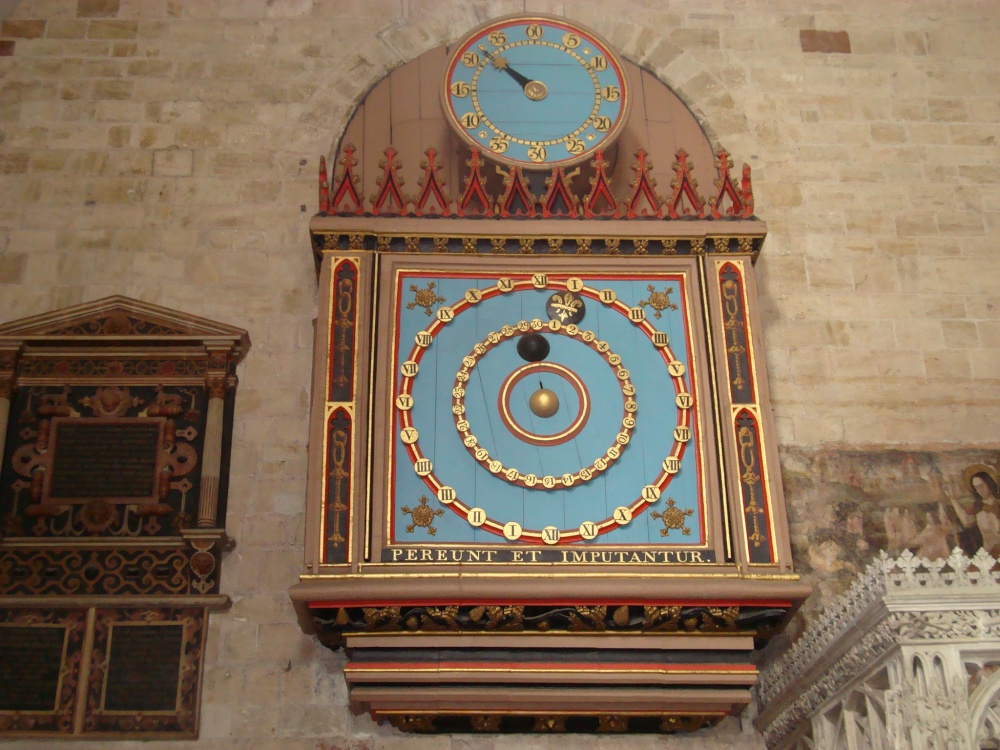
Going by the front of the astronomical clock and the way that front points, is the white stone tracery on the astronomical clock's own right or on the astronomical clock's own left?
on the astronomical clock's own left

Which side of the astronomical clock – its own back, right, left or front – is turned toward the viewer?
front
